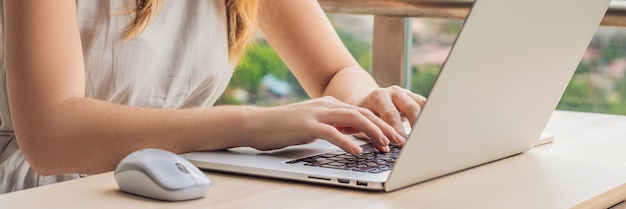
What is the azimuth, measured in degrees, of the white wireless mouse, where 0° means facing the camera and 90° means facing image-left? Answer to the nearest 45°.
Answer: approximately 315°

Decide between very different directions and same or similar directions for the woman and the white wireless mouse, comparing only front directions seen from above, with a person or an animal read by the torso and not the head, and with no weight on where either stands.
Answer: same or similar directions

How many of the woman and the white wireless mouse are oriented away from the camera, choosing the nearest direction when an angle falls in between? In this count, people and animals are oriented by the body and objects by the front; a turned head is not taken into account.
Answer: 0

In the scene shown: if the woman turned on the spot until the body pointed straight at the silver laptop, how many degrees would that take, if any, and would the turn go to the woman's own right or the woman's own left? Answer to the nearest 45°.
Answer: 0° — they already face it

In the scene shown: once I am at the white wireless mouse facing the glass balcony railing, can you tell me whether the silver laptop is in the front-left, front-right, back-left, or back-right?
front-right

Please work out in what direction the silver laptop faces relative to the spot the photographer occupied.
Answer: facing away from the viewer and to the left of the viewer

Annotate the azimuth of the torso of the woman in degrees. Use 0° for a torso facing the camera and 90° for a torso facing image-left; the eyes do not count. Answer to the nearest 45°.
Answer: approximately 315°

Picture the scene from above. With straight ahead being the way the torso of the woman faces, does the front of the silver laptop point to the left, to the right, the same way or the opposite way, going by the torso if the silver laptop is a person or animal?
the opposite way

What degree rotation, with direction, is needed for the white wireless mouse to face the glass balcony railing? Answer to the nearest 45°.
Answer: approximately 90° to its left

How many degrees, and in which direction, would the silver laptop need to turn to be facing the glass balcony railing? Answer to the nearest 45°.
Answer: approximately 45° to its right
